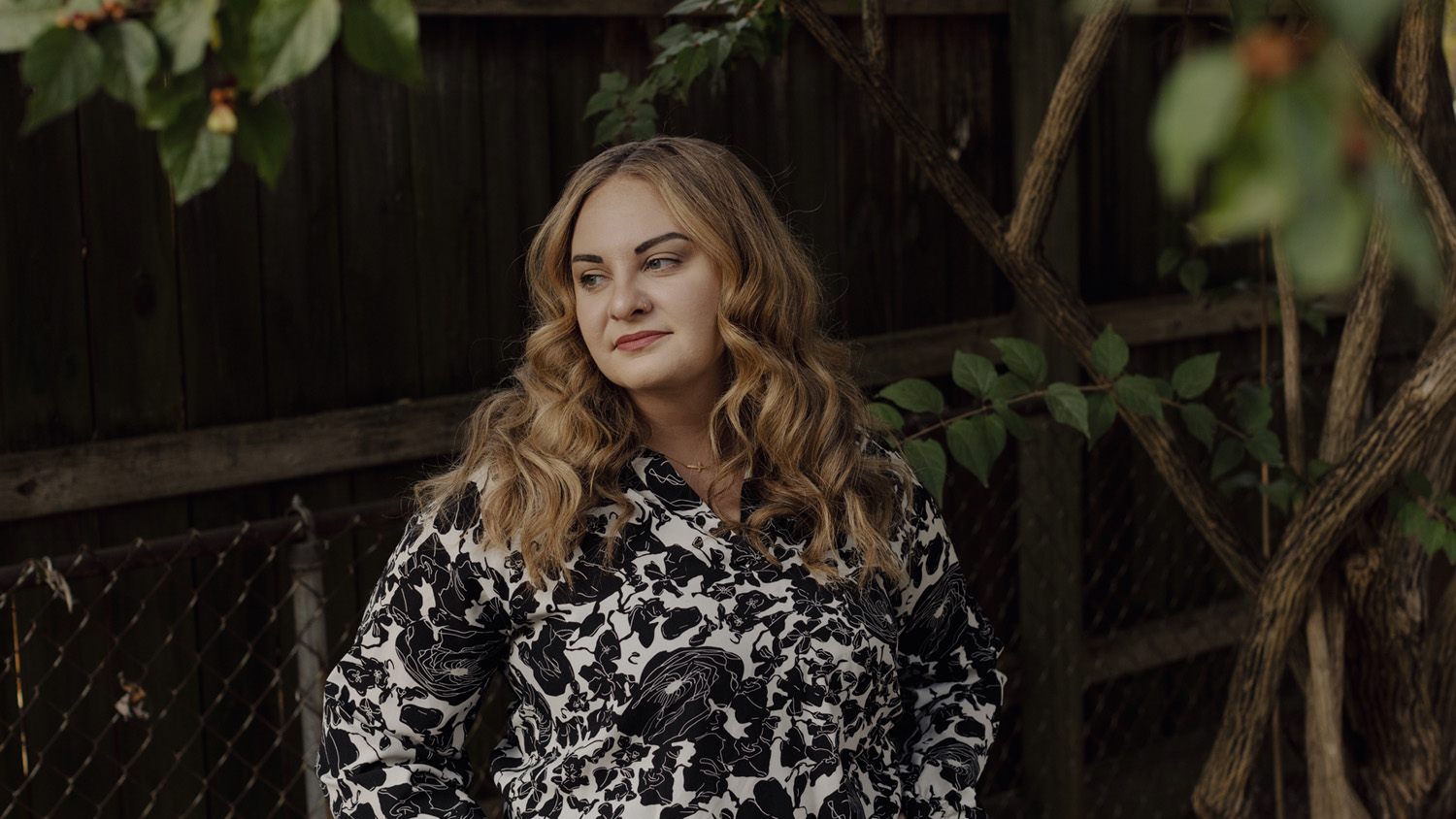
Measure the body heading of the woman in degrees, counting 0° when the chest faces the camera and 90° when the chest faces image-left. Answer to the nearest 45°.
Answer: approximately 0°

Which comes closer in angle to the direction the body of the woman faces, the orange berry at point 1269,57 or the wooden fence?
the orange berry

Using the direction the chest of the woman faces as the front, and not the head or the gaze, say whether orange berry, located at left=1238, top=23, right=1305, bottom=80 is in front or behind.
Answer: in front

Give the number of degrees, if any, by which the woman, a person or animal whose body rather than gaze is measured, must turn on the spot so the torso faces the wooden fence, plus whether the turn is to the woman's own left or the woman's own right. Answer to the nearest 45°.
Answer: approximately 180°

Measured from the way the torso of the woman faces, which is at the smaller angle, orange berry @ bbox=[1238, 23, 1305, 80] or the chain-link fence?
the orange berry
